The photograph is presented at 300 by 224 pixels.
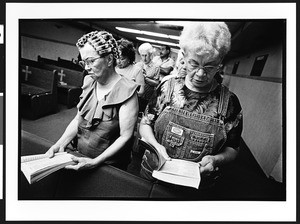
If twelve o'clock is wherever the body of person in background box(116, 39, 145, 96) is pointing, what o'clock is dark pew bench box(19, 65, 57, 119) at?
The dark pew bench is roughly at 2 o'clock from the person in background.

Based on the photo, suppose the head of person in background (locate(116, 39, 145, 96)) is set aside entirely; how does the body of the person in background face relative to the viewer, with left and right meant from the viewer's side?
facing the viewer and to the left of the viewer

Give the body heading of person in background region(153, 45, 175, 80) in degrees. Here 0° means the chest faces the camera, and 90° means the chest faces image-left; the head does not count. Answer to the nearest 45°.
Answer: approximately 45°

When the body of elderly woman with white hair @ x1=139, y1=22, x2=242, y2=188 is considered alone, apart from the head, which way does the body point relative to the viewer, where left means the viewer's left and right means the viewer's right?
facing the viewer

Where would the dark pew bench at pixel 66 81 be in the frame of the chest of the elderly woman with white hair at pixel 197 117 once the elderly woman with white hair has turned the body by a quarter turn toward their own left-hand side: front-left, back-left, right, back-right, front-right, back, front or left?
back
